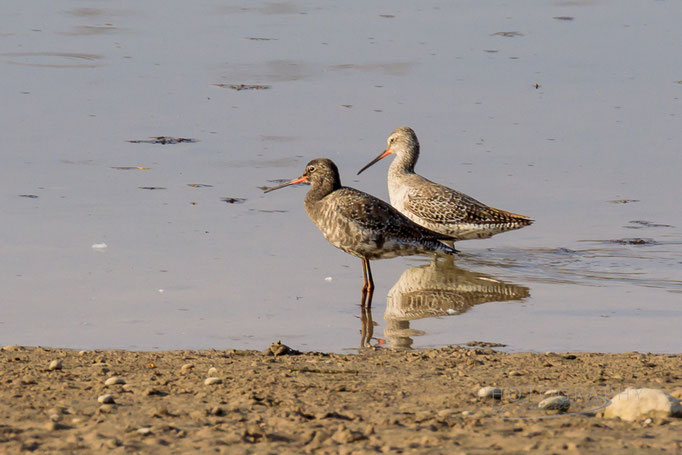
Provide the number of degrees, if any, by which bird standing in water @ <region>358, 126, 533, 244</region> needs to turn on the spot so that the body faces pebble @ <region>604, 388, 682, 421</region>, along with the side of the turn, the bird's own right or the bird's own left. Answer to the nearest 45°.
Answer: approximately 90° to the bird's own left

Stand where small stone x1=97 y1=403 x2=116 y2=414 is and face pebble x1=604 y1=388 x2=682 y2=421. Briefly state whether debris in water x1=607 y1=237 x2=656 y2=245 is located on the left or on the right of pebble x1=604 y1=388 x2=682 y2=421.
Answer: left

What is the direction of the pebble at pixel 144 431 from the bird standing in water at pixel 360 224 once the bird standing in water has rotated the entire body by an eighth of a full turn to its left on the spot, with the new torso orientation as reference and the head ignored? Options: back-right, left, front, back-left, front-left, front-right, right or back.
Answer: front-left

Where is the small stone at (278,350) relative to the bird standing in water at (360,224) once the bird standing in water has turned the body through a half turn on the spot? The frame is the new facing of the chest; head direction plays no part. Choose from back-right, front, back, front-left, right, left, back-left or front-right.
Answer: right

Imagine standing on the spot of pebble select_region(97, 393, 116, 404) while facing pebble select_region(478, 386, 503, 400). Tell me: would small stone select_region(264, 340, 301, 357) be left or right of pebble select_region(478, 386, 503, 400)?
left

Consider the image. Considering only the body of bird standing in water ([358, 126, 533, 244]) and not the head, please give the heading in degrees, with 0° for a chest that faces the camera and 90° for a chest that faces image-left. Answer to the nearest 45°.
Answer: approximately 90°

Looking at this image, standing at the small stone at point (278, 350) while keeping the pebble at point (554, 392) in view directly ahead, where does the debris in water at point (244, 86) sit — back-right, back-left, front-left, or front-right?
back-left

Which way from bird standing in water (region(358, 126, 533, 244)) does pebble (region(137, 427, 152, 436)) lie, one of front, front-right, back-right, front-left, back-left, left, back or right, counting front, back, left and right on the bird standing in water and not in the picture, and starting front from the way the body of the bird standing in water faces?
left

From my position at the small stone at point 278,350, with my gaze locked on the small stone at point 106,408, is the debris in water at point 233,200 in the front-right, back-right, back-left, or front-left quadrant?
back-right

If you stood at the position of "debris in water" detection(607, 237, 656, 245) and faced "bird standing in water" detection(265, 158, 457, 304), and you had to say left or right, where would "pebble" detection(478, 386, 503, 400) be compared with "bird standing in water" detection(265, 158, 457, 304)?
left

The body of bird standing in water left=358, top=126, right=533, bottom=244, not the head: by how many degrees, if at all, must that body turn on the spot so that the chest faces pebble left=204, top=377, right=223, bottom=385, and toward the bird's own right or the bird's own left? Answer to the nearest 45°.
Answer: approximately 90° to the bird's own left

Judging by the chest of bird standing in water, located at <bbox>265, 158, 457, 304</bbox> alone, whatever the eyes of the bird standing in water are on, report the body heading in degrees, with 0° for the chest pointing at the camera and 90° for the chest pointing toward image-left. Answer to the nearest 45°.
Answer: approximately 90°
